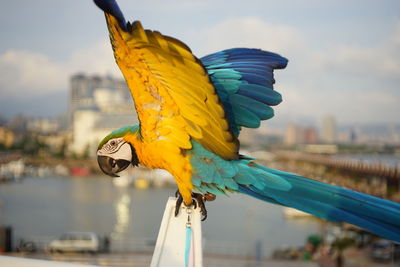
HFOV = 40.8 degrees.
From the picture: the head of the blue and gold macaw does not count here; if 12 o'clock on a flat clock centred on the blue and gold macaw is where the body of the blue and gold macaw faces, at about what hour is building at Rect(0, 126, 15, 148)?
The building is roughly at 2 o'clock from the blue and gold macaw.

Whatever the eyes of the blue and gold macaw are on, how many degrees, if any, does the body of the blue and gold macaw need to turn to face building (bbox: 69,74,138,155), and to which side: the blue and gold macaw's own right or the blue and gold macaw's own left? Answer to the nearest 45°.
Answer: approximately 90° to the blue and gold macaw's own right

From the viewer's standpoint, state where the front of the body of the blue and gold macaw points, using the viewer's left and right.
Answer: facing to the left of the viewer
